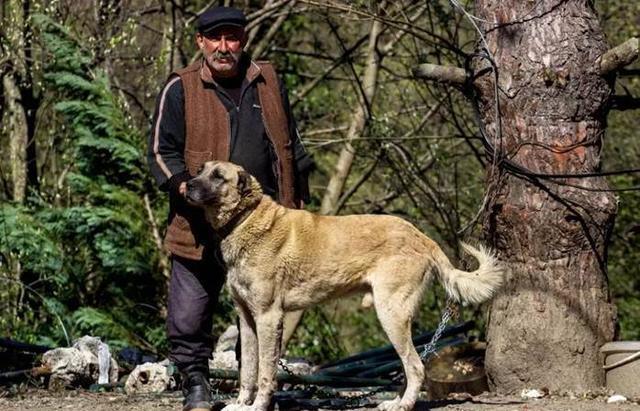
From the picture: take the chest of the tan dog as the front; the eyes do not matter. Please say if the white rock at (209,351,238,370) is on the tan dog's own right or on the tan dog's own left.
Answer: on the tan dog's own right

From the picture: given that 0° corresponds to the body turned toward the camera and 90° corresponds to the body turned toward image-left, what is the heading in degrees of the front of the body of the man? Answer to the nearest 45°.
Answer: approximately 0°

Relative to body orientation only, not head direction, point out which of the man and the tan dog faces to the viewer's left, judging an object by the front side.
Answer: the tan dog

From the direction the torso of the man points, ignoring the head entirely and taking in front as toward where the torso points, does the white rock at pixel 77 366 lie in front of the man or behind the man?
behind

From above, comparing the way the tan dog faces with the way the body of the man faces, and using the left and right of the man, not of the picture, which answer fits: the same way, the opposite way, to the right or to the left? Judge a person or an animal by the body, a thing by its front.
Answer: to the right

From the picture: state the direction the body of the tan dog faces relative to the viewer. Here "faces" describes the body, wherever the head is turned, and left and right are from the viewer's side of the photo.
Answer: facing to the left of the viewer

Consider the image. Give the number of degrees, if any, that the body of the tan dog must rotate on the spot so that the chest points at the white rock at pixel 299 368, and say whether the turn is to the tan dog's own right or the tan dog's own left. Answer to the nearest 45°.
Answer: approximately 90° to the tan dog's own right

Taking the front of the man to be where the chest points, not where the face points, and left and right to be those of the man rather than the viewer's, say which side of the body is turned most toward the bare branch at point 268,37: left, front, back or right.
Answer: back

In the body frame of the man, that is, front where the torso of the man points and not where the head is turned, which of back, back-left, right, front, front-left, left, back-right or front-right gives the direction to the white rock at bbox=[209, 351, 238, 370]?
back

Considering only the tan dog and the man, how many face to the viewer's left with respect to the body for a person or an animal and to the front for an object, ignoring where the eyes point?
1
